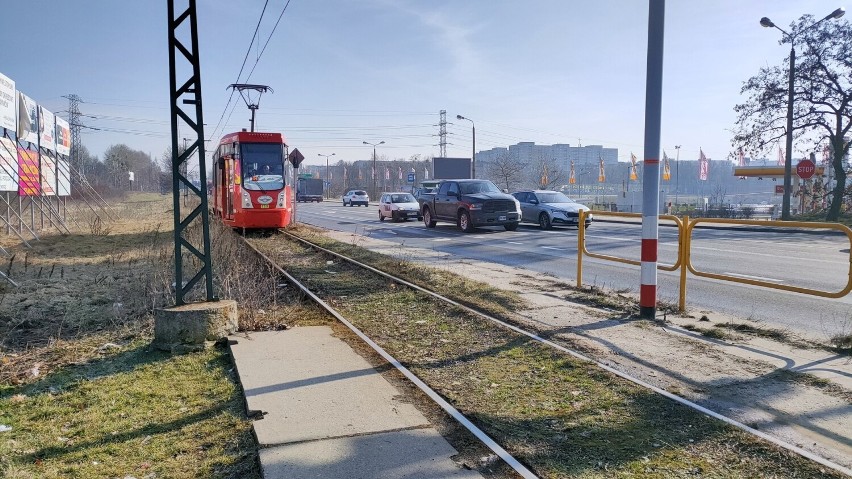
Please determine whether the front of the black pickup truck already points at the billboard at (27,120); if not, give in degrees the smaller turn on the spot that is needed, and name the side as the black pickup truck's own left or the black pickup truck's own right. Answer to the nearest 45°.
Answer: approximately 135° to the black pickup truck's own right

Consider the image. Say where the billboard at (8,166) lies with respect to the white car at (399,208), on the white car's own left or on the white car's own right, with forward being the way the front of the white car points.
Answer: on the white car's own right

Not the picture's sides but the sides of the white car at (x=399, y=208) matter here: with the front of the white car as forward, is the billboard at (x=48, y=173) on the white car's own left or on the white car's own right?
on the white car's own right

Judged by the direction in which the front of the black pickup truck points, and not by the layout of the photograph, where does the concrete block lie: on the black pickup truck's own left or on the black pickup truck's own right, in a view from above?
on the black pickup truck's own right

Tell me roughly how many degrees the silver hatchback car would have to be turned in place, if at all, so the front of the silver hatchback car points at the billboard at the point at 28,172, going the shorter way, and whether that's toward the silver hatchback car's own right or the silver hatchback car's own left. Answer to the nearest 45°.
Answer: approximately 135° to the silver hatchback car's own right

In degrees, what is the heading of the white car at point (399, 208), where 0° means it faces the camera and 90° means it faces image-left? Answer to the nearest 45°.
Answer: approximately 315°

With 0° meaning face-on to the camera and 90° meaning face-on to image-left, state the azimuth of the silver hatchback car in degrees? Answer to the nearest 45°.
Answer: approximately 315°

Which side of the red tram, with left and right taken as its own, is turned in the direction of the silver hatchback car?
left

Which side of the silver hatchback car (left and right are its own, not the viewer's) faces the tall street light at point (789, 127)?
left

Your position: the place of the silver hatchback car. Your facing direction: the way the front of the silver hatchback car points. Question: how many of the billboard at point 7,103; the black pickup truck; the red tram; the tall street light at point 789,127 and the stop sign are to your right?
3
